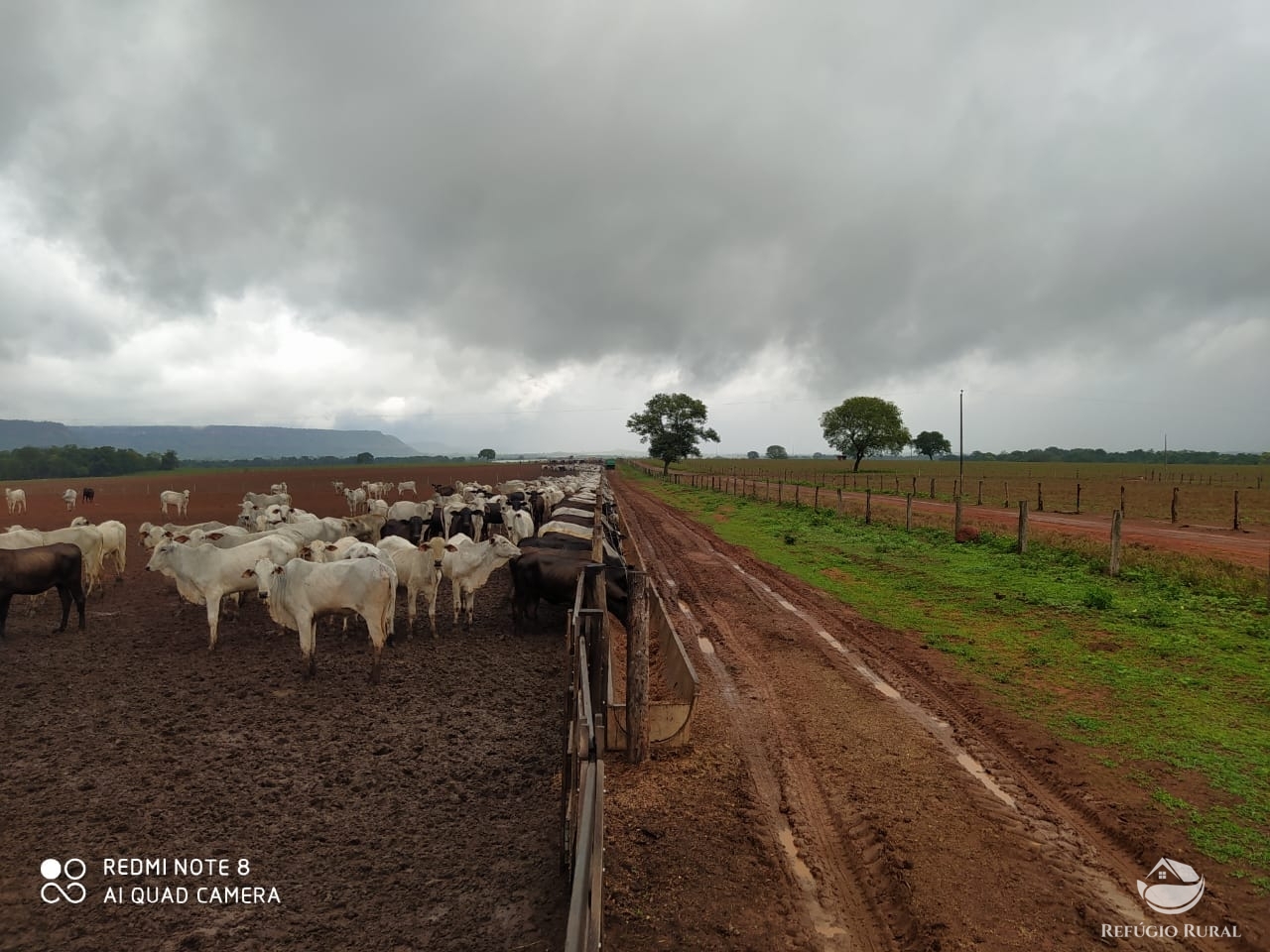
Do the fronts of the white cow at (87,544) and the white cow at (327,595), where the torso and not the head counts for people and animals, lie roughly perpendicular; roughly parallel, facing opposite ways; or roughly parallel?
roughly parallel

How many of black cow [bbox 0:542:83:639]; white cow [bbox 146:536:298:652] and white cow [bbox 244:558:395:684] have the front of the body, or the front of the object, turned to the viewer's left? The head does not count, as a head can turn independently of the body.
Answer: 3

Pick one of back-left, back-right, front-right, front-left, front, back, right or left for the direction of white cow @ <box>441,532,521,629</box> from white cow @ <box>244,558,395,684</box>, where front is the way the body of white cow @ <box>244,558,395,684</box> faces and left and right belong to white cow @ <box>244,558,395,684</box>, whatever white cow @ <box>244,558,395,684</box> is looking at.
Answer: back-right

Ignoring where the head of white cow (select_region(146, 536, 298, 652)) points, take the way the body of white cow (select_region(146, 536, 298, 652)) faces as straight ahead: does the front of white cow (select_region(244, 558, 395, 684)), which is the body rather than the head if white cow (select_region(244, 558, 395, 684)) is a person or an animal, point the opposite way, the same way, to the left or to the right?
the same way

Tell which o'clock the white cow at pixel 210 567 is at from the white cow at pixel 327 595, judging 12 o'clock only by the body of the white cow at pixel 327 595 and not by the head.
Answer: the white cow at pixel 210 567 is roughly at 2 o'clock from the white cow at pixel 327 595.

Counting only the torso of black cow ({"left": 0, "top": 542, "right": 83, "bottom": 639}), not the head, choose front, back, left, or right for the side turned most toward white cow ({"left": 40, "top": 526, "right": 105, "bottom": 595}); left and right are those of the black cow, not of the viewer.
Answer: right

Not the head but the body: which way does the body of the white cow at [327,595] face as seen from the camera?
to the viewer's left

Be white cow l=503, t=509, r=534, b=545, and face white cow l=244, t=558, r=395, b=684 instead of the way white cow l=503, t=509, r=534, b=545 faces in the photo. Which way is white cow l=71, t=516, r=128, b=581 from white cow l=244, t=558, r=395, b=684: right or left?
right

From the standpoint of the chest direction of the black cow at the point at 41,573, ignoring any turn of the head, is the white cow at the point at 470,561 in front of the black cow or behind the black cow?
behind

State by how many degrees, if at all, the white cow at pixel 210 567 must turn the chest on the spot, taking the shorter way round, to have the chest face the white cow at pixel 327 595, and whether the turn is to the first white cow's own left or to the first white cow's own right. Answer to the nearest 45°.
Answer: approximately 135° to the first white cow's own left

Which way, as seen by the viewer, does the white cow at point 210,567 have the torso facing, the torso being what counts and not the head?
to the viewer's left
